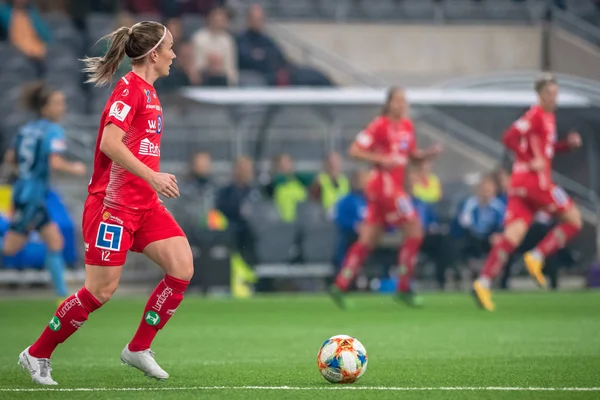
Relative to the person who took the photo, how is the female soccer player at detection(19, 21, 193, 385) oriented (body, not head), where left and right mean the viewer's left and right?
facing to the right of the viewer

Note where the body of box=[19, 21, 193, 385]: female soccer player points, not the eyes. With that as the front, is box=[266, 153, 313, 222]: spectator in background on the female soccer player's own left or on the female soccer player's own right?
on the female soccer player's own left

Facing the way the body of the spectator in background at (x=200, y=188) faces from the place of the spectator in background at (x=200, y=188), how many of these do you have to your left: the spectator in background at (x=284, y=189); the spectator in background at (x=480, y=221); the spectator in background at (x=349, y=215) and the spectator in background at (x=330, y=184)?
4

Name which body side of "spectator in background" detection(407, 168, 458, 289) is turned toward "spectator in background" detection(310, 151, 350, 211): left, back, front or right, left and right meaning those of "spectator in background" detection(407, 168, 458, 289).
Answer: right

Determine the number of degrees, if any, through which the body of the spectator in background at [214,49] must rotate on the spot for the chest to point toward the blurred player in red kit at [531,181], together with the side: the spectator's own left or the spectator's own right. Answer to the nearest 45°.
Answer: approximately 45° to the spectator's own left

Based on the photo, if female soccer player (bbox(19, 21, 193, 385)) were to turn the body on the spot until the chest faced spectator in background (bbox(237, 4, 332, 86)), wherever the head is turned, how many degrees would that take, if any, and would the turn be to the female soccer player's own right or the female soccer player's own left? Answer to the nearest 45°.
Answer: approximately 90° to the female soccer player's own left
